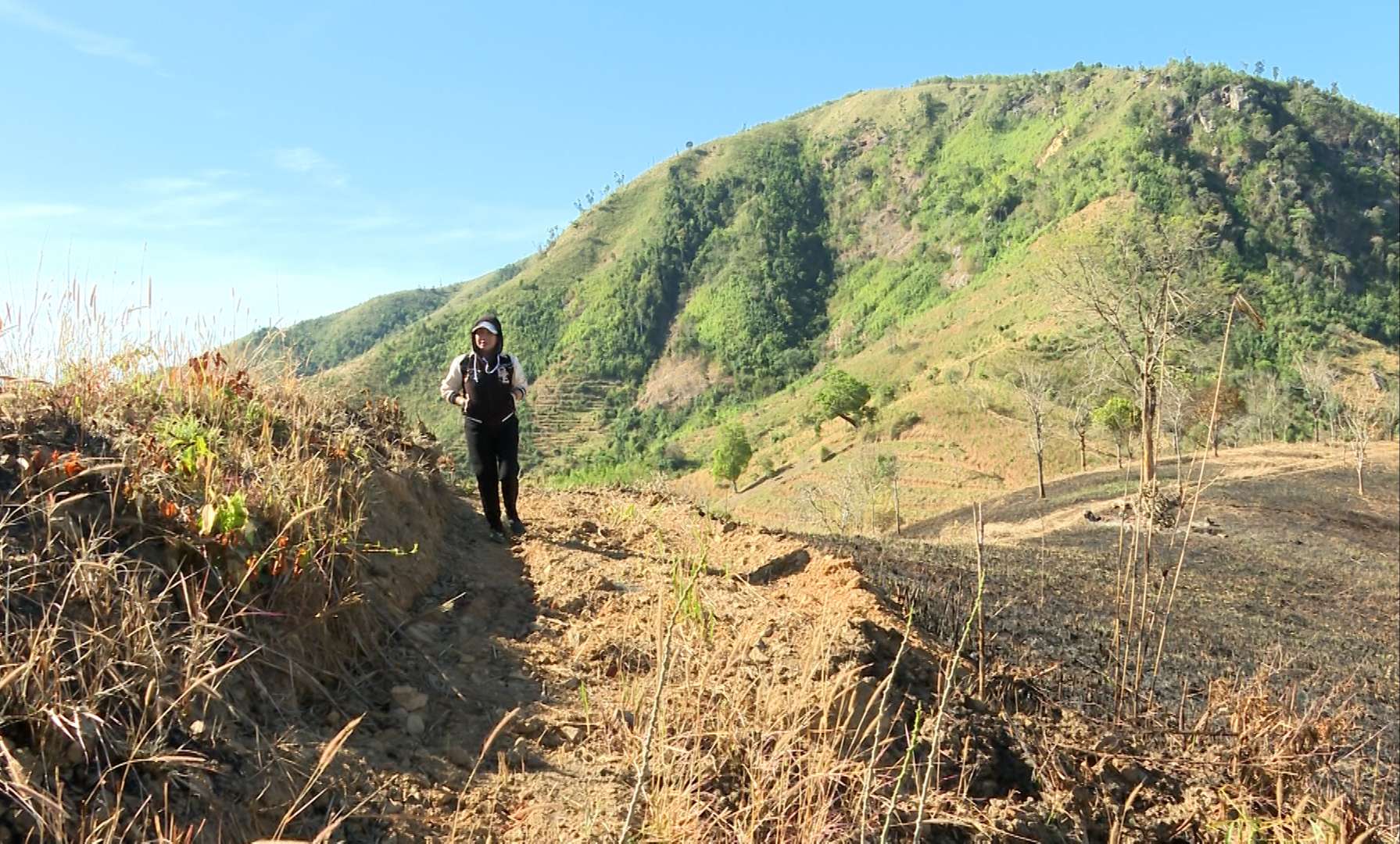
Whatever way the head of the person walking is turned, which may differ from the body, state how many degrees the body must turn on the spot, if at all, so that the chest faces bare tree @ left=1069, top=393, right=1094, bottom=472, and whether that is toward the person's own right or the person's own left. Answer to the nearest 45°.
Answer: approximately 135° to the person's own left

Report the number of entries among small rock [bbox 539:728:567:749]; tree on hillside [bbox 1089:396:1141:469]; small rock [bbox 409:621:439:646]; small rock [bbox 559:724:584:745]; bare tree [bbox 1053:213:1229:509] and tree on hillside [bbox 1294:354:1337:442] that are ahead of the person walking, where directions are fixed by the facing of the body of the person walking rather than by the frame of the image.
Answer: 3

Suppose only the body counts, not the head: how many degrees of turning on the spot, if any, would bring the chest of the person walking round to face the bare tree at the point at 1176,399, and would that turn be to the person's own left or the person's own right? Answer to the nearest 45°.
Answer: approximately 135° to the person's own left

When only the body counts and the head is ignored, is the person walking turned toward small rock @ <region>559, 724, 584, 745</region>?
yes

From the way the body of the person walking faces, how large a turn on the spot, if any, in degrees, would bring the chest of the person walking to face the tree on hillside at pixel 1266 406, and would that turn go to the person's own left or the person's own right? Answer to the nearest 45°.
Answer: approximately 135° to the person's own left

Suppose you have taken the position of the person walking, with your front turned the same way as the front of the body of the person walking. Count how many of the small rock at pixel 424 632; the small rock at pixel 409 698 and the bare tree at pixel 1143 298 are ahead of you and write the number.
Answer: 2

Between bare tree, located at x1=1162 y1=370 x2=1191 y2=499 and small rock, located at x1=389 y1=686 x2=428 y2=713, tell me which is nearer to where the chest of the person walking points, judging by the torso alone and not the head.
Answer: the small rock

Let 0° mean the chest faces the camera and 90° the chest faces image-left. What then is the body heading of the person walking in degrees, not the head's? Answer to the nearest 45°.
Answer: approximately 0°

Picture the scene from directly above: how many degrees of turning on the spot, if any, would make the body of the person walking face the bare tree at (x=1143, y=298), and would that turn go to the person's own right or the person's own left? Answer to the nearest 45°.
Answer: approximately 135° to the person's own left

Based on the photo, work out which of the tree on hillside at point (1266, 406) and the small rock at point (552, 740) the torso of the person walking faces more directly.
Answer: the small rock

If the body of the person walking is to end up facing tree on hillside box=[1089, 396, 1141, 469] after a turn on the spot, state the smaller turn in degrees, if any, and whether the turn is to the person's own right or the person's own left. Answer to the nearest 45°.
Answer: approximately 135° to the person's own left

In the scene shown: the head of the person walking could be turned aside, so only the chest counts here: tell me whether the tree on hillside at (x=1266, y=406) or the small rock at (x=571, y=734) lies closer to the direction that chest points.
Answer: the small rock
